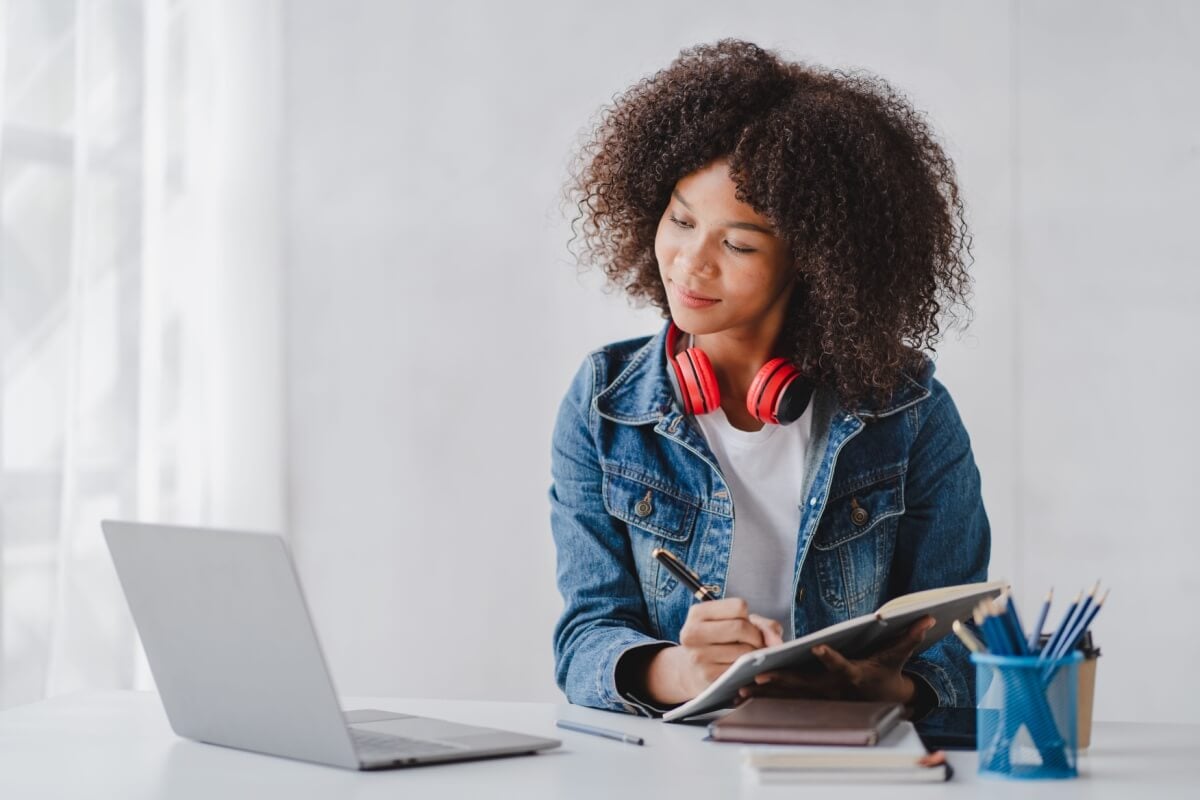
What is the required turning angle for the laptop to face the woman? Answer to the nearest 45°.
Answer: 0° — it already faces them

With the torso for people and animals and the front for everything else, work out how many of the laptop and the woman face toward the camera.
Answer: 1

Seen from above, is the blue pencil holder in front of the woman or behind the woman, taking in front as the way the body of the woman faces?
in front

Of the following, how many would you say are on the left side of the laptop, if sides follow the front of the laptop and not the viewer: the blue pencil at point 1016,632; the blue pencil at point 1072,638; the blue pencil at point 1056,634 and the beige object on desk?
0

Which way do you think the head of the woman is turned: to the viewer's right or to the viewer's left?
to the viewer's left

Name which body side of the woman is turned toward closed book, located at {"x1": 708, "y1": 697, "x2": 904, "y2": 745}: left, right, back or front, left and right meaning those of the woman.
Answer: front

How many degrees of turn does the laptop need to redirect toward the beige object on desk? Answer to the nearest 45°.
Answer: approximately 45° to its right

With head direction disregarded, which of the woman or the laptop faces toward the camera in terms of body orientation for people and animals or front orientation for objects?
the woman

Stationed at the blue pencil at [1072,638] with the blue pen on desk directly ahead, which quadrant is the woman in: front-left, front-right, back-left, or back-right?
front-right

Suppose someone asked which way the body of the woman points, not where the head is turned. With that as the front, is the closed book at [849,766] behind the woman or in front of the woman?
in front

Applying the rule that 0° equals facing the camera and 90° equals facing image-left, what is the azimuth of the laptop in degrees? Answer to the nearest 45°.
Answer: approximately 225°

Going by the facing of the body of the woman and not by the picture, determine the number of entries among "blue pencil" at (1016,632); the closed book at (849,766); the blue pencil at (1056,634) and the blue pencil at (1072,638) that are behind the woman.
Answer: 0

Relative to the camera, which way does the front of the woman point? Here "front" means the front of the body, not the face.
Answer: toward the camera
